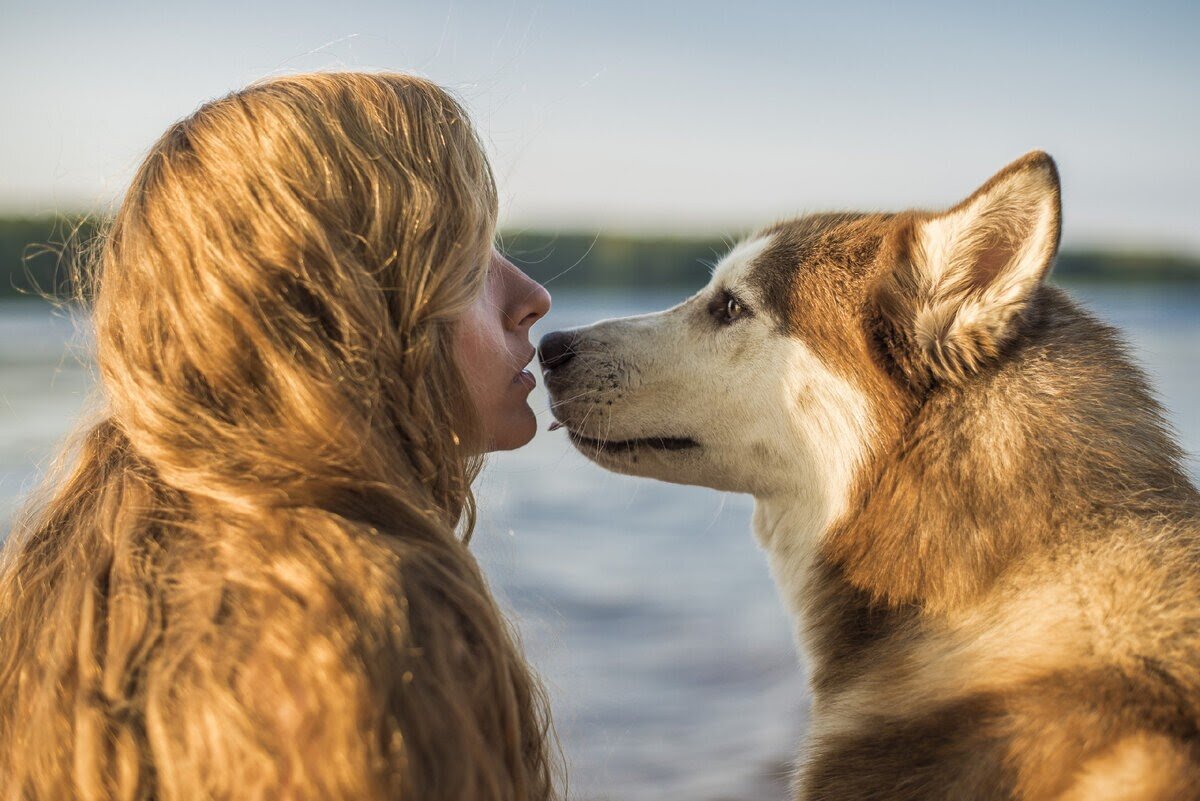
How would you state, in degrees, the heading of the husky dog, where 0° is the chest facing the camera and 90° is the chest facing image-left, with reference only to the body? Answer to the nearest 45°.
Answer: approximately 90°
